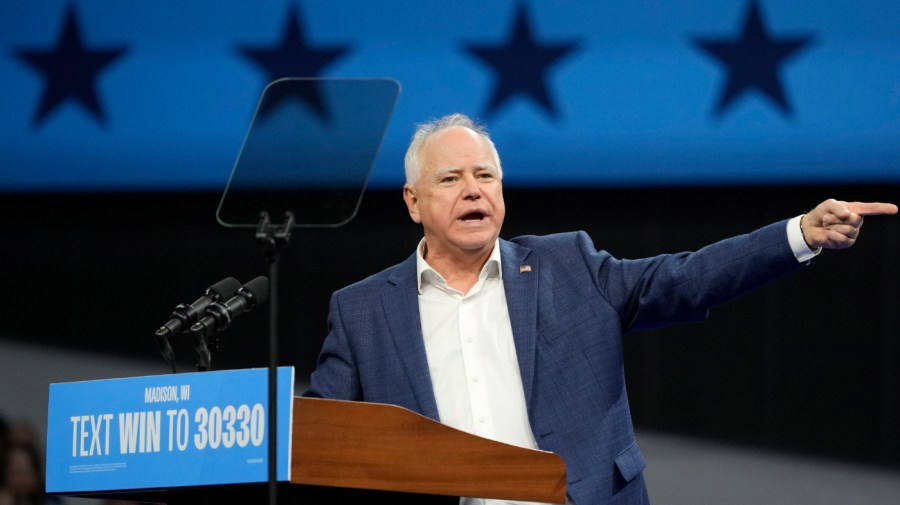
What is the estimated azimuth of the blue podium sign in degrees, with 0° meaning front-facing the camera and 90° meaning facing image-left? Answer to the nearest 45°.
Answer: approximately 45°
